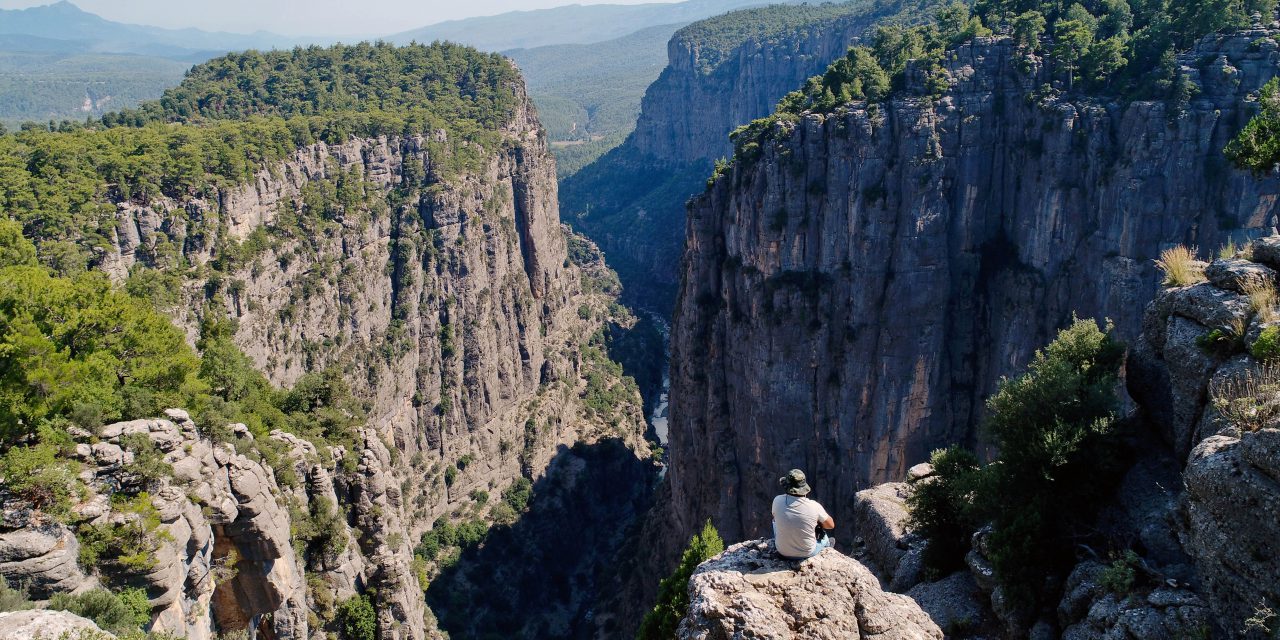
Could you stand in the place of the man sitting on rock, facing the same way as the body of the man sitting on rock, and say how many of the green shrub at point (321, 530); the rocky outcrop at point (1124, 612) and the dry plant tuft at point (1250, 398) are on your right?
2

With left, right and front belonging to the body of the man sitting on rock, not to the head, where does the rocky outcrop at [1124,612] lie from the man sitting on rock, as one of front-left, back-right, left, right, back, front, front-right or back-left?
right

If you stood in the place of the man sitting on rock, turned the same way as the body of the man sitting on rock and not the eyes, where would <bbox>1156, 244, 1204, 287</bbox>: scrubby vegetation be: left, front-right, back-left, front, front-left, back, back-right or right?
front-right

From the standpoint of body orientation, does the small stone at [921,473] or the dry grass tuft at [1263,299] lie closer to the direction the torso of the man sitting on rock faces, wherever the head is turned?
the small stone

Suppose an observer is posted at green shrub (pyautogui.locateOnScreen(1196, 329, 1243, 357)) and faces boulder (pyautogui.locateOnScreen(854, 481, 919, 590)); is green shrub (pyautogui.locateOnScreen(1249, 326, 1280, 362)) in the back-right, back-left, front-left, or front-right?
back-left

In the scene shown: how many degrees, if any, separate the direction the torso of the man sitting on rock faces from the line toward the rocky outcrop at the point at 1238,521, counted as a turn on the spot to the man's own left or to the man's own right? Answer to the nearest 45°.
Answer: approximately 90° to the man's own right

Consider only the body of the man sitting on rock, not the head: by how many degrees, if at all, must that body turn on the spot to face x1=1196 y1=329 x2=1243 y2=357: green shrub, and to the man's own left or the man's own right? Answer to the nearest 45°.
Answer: approximately 45° to the man's own right

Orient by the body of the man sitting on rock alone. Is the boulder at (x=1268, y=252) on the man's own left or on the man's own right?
on the man's own right

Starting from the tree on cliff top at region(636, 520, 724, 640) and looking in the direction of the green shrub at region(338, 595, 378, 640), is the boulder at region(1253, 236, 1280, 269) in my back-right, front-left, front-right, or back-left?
back-right

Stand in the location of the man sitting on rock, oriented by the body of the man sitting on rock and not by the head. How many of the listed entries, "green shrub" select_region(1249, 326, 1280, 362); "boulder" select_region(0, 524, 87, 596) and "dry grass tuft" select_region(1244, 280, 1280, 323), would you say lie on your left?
1

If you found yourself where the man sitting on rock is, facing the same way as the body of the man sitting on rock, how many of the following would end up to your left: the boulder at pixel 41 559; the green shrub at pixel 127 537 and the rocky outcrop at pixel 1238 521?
2

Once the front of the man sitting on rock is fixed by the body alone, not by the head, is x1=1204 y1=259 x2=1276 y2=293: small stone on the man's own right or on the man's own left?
on the man's own right

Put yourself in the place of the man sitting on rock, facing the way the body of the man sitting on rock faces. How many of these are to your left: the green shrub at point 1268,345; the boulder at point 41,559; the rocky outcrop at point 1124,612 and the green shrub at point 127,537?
2

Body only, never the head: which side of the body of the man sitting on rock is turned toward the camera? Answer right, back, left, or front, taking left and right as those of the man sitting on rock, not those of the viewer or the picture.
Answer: back
